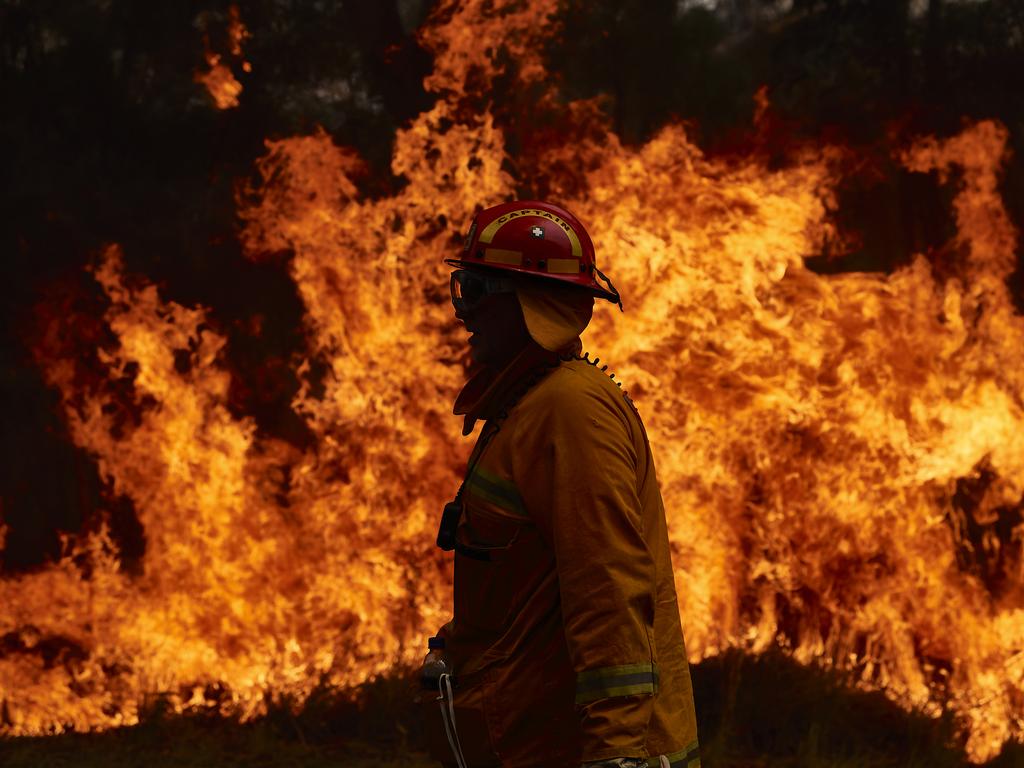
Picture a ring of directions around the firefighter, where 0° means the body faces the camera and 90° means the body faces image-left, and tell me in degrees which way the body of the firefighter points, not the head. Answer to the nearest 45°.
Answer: approximately 90°
